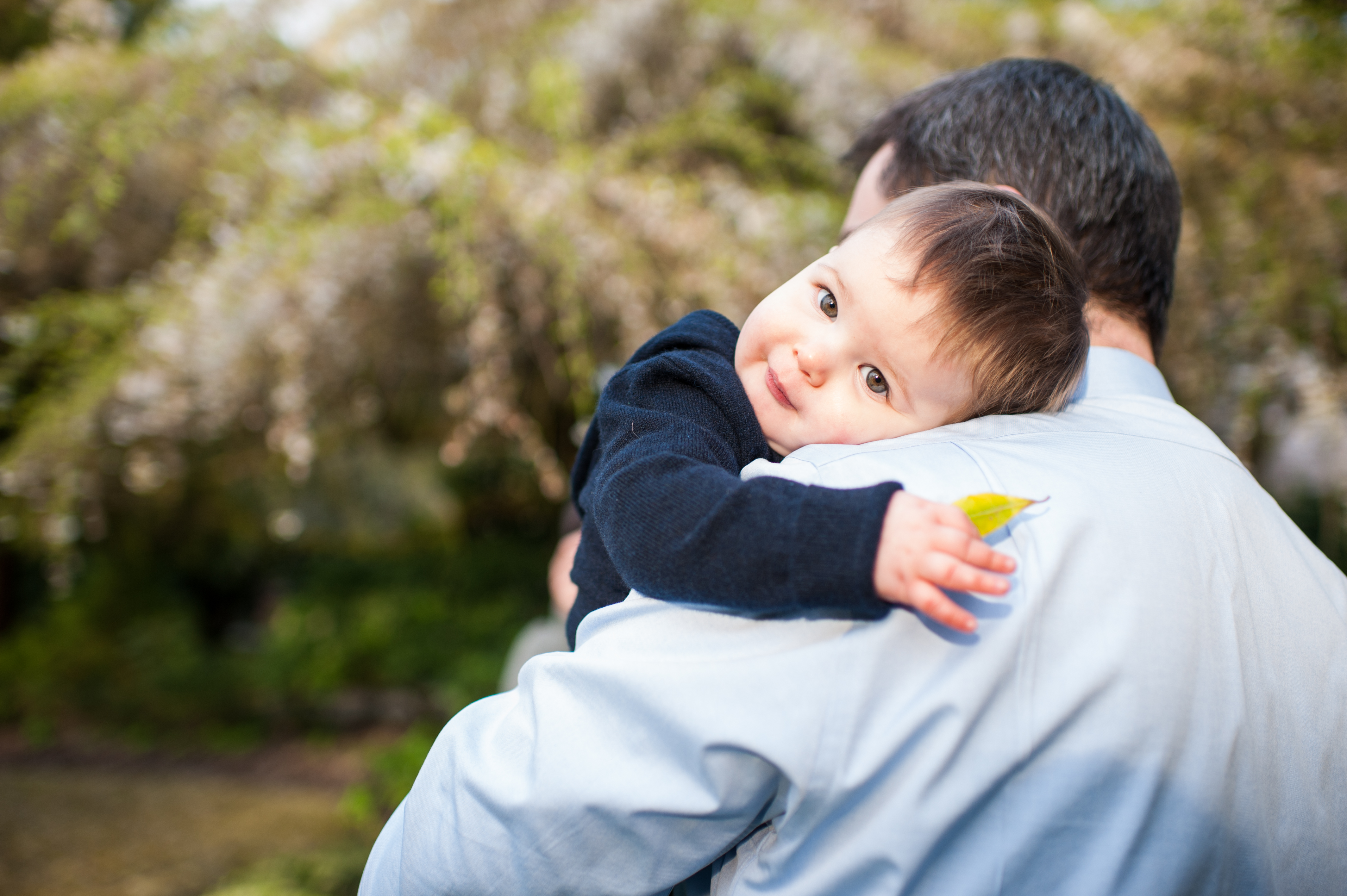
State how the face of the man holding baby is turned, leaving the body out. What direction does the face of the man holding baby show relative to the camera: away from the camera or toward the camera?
away from the camera

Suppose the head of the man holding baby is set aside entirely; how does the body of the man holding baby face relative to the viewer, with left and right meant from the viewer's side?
facing away from the viewer and to the left of the viewer

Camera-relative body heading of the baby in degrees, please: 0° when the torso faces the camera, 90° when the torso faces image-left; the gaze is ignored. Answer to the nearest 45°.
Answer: approximately 315°
